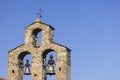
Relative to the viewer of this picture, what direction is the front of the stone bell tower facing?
facing the viewer and to the left of the viewer
